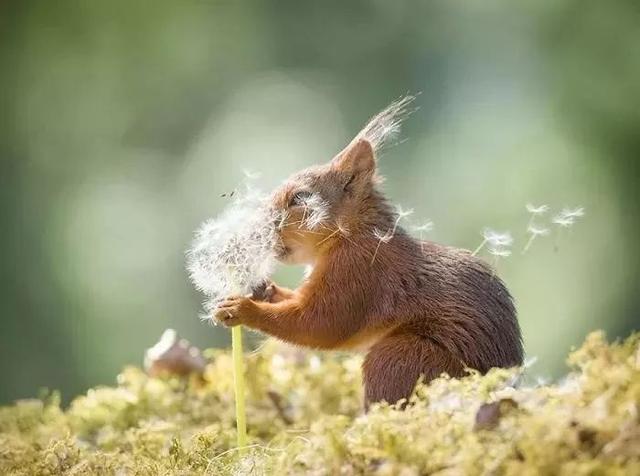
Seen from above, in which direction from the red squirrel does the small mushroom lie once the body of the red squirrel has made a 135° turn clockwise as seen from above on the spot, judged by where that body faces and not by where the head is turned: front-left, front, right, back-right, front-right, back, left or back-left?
left

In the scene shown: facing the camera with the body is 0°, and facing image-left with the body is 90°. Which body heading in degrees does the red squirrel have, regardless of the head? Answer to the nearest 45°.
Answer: approximately 90°
